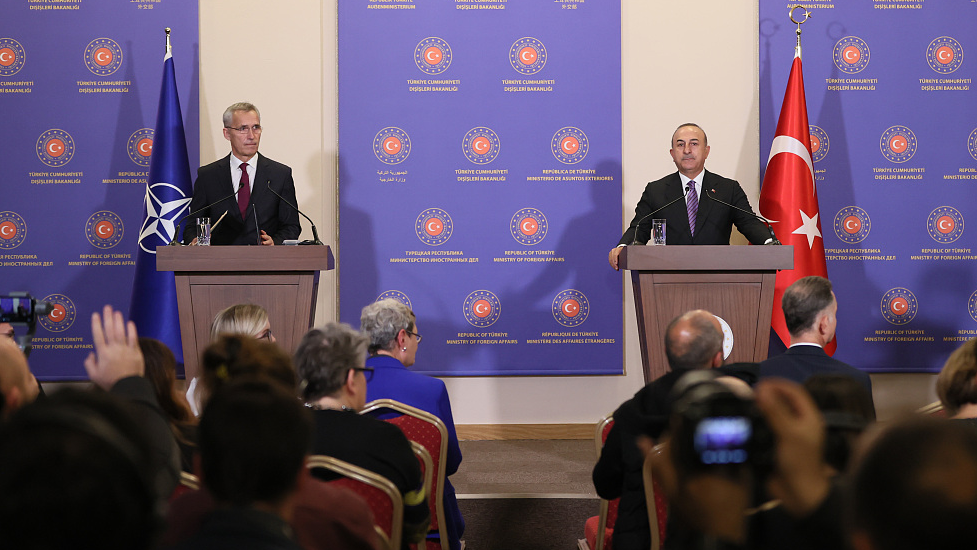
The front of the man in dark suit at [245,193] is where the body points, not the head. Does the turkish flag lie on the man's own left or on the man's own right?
on the man's own left

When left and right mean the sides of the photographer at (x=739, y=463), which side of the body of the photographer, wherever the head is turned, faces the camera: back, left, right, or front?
back

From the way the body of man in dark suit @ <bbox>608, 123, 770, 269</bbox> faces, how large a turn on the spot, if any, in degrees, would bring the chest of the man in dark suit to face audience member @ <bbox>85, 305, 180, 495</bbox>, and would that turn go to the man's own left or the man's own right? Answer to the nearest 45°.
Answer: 0° — they already face them

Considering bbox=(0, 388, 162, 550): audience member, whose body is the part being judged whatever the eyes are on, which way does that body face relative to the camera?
away from the camera

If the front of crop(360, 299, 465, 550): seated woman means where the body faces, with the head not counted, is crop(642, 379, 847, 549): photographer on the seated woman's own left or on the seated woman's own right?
on the seated woman's own right

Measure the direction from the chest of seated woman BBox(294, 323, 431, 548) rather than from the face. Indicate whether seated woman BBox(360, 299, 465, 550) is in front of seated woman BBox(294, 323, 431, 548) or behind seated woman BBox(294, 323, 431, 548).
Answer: in front

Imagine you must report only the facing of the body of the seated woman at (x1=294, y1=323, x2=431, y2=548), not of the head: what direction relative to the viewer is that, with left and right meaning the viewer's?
facing away from the viewer and to the right of the viewer

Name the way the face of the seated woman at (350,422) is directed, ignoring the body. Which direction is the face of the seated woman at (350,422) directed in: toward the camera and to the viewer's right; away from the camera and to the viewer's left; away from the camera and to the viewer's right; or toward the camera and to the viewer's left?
away from the camera and to the viewer's right

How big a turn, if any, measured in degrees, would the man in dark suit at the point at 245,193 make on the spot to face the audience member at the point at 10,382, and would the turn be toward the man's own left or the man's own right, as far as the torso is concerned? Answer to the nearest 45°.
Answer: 0° — they already face them

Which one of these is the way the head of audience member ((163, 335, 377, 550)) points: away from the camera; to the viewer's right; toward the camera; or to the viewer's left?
away from the camera

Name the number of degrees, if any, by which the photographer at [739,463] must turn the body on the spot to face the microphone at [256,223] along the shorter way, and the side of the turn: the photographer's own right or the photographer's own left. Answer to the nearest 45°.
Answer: approximately 45° to the photographer's own left

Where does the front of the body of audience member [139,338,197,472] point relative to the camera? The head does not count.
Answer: away from the camera

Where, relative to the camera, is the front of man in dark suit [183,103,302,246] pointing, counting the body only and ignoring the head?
toward the camera

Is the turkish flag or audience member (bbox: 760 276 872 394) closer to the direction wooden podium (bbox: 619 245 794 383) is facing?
the audience member

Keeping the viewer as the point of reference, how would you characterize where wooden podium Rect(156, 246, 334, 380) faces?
facing the viewer

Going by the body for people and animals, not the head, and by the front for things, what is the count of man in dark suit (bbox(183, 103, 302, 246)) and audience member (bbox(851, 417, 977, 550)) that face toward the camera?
1

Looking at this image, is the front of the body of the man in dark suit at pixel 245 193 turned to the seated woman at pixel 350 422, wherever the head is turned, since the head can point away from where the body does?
yes
